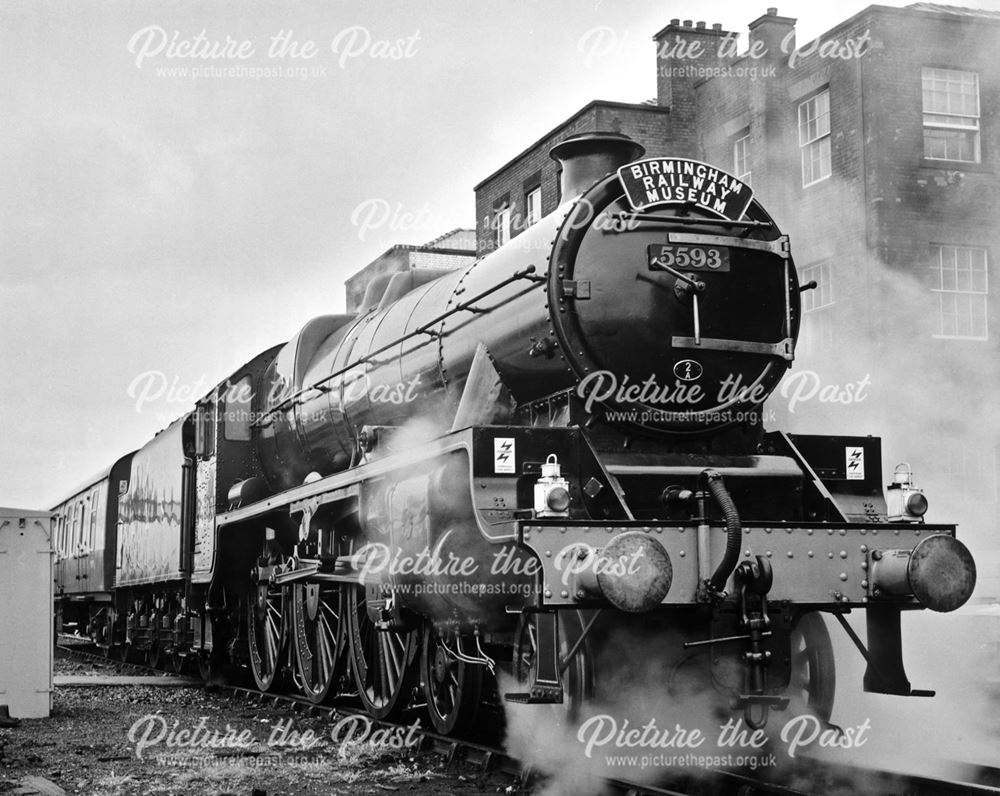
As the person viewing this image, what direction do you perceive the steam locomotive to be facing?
facing the viewer and to the right of the viewer

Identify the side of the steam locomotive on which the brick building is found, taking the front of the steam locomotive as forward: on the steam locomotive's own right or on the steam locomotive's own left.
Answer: on the steam locomotive's own left
